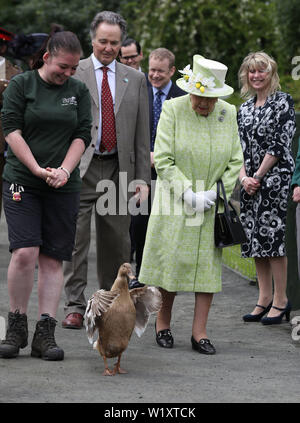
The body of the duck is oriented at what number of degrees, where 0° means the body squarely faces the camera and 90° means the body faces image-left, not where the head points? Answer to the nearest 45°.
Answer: approximately 315°

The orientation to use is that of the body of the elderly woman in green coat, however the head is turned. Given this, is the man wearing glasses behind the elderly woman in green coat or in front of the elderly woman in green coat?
behind

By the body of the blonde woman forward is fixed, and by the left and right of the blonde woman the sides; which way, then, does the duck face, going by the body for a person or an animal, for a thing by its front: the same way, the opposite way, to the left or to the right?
to the left

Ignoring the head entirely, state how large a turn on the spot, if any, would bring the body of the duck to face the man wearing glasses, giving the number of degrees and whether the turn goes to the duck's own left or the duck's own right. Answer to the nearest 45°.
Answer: approximately 135° to the duck's own left

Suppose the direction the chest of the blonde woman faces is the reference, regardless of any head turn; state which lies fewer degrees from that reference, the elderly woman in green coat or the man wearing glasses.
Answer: the elderly woman in green coat

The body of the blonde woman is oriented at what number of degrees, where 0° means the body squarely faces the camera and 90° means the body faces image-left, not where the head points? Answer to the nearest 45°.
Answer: approximately 45°

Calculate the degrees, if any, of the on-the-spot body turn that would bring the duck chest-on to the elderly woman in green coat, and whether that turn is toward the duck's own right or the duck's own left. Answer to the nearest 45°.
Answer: approximately 90° to the duck's own left

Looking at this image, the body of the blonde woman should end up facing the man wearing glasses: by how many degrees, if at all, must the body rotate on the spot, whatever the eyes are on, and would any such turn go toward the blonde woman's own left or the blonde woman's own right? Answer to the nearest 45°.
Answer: approximately 90° to the blonde woman's own right

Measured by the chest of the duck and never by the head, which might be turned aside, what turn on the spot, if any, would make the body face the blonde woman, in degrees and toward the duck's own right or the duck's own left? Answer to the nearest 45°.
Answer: approximately 90° to the duck's own left

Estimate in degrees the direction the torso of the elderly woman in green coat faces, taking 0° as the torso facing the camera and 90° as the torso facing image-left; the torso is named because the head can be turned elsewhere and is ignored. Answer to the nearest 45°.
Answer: approximately 0°
